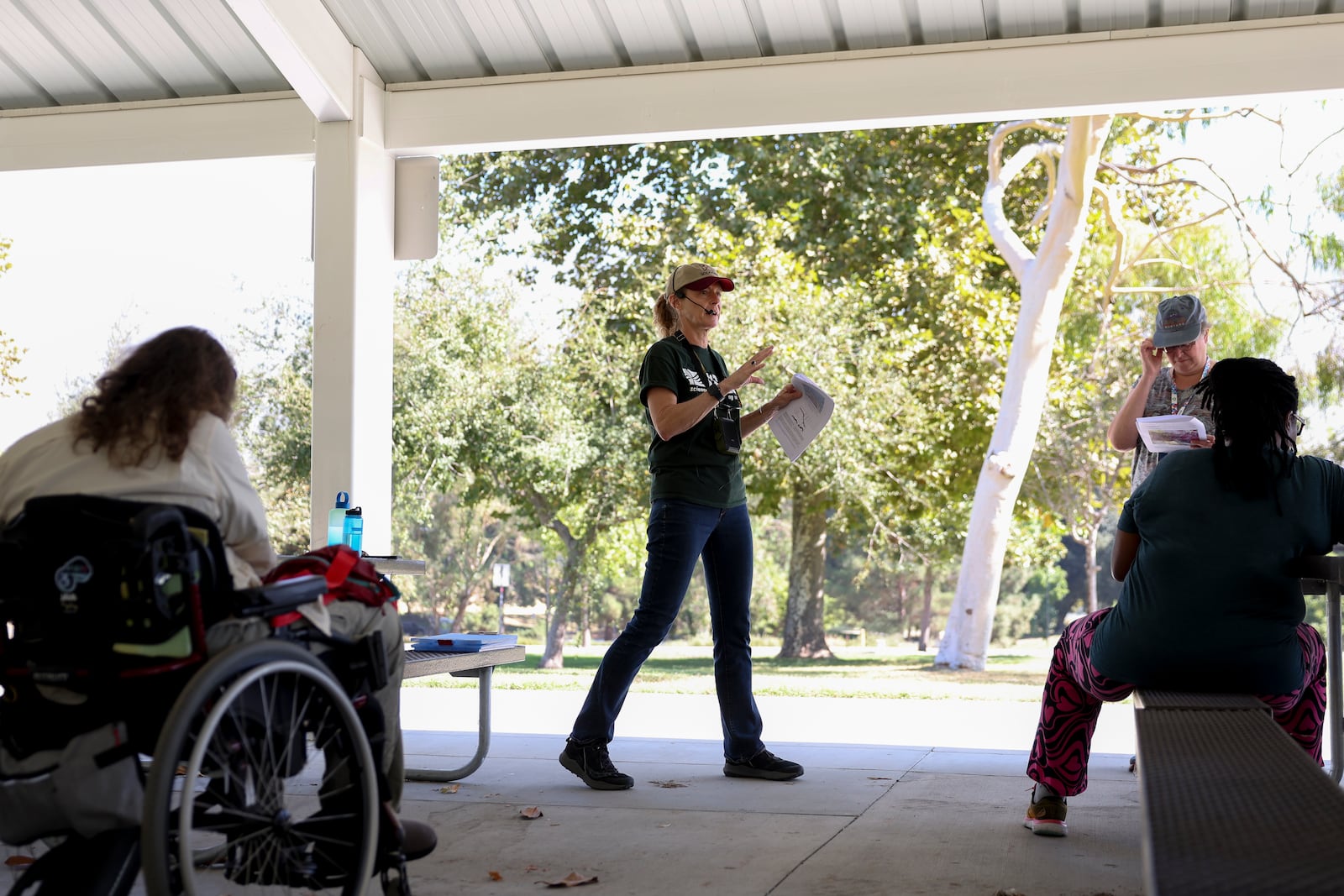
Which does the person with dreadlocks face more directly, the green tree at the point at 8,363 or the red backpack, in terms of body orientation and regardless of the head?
the green tree

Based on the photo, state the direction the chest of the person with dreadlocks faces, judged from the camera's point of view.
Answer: away from the camera

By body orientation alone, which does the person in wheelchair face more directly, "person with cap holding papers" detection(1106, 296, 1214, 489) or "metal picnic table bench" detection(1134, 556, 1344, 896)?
the person with cap holding papers

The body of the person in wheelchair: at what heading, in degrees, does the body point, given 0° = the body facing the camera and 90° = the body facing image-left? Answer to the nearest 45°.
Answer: approximately 225°

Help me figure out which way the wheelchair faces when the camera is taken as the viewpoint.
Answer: facing away from the viewer and to the right of the viewer

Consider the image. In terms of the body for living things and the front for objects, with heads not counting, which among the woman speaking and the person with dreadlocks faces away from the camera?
the person with dreadlocks

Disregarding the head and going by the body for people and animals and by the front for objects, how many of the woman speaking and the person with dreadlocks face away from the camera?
1
